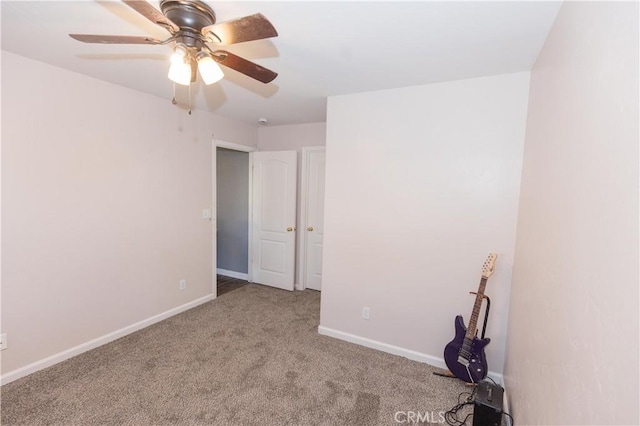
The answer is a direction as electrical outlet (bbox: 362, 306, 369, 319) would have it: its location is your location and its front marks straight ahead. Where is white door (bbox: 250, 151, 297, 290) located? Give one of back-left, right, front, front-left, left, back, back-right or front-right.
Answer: back-right

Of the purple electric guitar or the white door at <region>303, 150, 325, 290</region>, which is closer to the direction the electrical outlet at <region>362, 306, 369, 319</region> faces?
the purple electric guitar

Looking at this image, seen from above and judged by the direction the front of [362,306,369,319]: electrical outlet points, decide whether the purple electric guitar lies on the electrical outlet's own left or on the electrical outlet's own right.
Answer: on the electrical outlet's own left

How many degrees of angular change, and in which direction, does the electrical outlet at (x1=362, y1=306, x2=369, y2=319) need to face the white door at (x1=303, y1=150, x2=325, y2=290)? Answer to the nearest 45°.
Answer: approximately 135° to its right

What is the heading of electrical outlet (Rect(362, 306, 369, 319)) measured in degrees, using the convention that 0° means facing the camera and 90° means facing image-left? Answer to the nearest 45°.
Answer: approximately 0°
